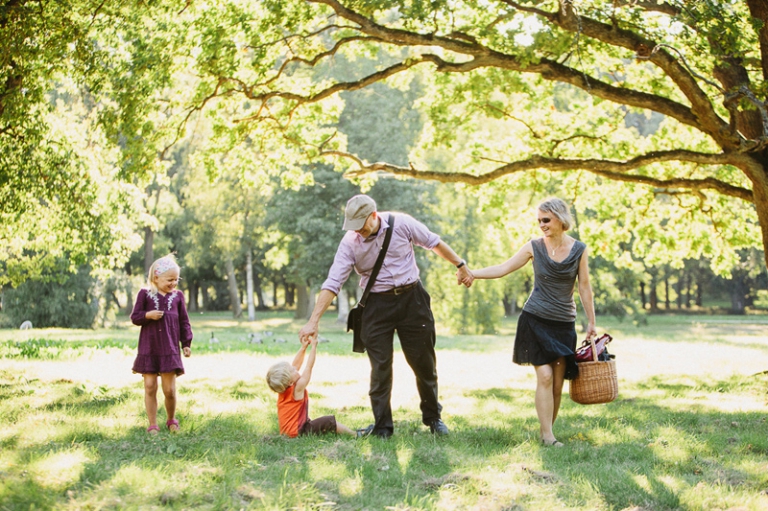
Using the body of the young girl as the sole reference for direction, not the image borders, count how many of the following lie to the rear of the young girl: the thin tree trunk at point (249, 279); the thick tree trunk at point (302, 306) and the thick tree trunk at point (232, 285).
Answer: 3

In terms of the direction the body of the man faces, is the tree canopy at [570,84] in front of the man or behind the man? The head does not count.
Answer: behind

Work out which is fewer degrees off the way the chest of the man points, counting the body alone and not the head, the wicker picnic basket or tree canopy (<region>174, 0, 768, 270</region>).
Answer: the wicker picnic basket

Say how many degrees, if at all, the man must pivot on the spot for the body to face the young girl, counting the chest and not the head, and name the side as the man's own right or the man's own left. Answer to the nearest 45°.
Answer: approximately 90° to the man's own right

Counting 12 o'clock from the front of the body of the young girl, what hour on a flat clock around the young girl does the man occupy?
The man is roughly at 10 o'clock from the young girl.

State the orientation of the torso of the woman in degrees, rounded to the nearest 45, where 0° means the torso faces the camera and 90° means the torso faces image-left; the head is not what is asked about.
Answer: approximately 0°

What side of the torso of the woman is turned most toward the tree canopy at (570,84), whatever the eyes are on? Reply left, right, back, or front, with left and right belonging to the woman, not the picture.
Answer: back
